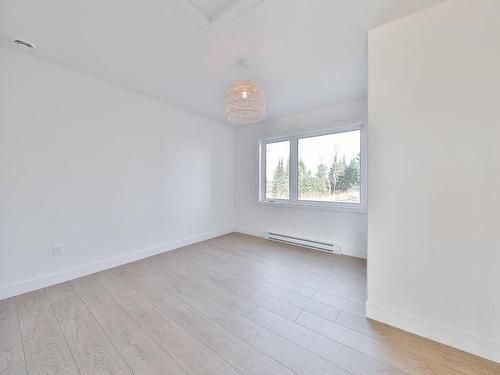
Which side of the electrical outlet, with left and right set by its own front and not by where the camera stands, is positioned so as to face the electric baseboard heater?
left

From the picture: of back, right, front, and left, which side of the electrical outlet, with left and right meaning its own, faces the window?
left

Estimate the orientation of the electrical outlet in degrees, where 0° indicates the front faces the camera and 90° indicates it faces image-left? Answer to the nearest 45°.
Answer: approximately 0°

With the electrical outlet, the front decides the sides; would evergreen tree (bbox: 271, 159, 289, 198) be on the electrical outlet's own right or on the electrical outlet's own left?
on the electrical outlet's own left

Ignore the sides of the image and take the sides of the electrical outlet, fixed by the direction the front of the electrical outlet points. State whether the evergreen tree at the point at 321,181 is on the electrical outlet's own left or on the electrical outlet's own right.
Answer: on the electrical outlet's own left

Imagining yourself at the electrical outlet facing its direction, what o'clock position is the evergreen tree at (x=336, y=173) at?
The evergreen tree is roughly at 10 o'clock from the electrical outlet.
